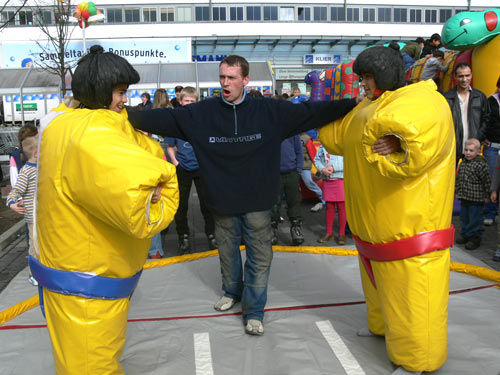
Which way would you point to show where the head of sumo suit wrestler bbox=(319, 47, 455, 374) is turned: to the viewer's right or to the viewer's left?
to the viewer's left

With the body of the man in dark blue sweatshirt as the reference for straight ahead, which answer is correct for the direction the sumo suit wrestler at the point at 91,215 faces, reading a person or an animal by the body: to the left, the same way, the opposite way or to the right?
to the left

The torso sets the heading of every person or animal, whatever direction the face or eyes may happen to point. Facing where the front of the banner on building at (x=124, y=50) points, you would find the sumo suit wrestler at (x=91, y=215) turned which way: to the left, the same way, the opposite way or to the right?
to the left

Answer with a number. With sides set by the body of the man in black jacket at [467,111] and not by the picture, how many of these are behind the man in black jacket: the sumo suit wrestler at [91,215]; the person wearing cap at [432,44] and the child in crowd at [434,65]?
2

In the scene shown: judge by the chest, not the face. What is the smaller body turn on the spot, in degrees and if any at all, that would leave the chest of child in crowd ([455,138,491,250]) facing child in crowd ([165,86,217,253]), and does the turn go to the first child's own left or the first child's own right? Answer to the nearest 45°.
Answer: approximately 45° to the first child's own right

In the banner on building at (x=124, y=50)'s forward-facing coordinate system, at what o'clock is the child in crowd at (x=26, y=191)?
The child in crowd is roughly at 12 o'clock from the banner on building.

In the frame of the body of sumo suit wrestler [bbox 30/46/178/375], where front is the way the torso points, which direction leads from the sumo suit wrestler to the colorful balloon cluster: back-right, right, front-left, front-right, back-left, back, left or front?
left

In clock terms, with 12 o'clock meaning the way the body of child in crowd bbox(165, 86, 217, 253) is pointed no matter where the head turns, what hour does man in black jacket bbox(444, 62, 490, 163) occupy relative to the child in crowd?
The man in black jacket is roughly at 9 o'clock from the child in crowd.

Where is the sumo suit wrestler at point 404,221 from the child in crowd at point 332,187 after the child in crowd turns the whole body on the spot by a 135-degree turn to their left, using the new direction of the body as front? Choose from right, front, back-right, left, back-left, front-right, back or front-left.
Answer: right

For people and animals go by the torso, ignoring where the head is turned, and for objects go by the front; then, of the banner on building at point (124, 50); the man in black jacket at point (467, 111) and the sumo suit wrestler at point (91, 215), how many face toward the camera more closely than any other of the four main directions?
2

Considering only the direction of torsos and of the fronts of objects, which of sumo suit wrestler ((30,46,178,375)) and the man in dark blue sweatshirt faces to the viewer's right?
the sumo suit wrestler
